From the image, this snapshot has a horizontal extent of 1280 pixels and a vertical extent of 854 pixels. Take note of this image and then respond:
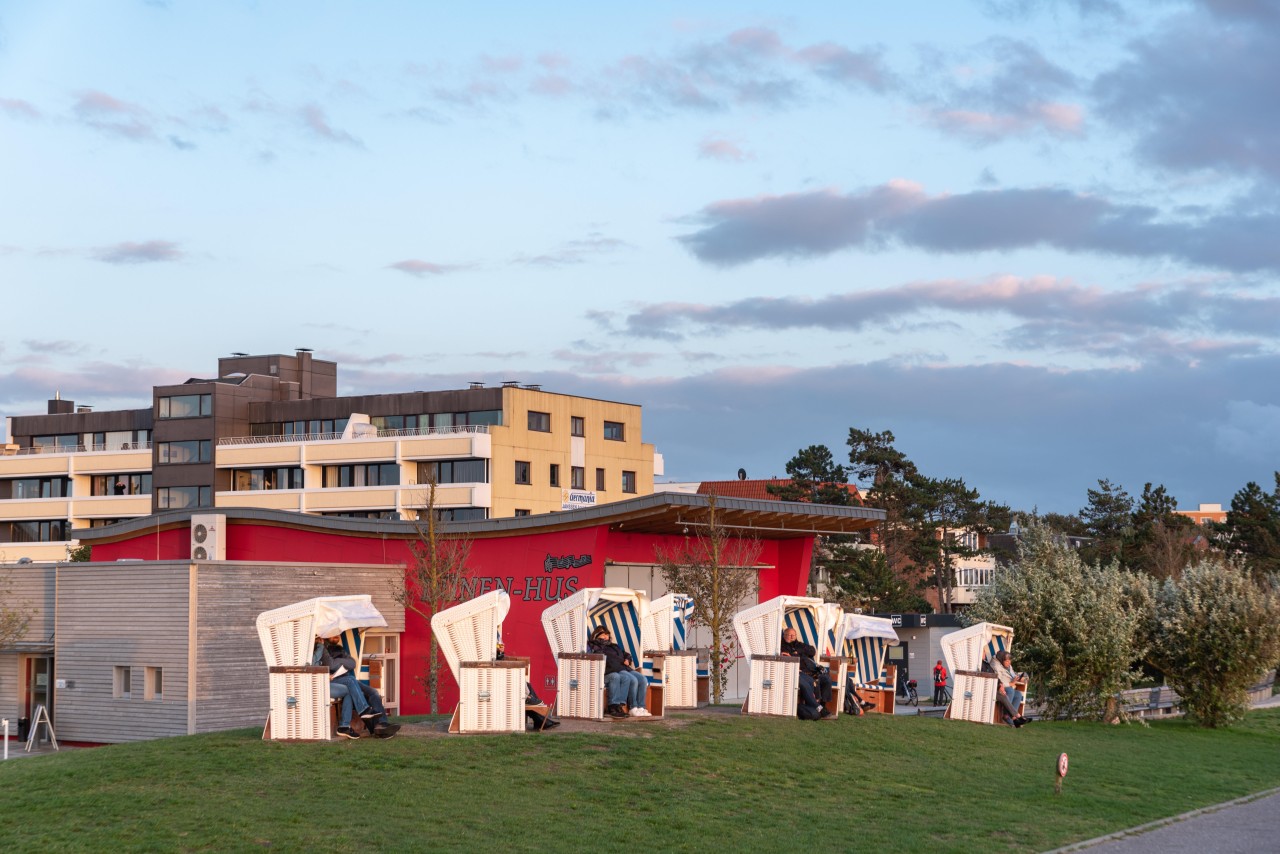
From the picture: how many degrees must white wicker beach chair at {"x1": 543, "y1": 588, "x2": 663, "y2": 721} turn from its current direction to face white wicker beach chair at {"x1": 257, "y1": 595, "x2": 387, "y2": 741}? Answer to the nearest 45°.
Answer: approximately 90° to its right

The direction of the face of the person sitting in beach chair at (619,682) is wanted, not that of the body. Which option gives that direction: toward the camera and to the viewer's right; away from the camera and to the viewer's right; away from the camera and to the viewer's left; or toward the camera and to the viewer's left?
toward the camera and to the viewer's right

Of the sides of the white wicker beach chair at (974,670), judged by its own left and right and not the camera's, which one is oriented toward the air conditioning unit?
back

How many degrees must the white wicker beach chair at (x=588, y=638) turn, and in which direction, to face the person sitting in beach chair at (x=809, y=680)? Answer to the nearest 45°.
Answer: approximately 90° to its left

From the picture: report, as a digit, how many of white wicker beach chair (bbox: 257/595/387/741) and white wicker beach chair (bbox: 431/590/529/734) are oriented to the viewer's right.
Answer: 2

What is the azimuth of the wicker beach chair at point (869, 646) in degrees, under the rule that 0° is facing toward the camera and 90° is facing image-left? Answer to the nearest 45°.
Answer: approximately 315°

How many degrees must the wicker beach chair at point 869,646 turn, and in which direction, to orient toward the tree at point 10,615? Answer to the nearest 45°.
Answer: approximately 135° to its right

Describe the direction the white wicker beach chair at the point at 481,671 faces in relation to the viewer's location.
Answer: facing to the right of the viewer

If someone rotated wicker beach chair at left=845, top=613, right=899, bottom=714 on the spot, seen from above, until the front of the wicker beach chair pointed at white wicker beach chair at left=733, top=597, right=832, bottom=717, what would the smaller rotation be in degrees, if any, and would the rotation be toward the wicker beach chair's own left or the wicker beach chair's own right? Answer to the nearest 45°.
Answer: approximately 45° to the wicker beach chair's own right
